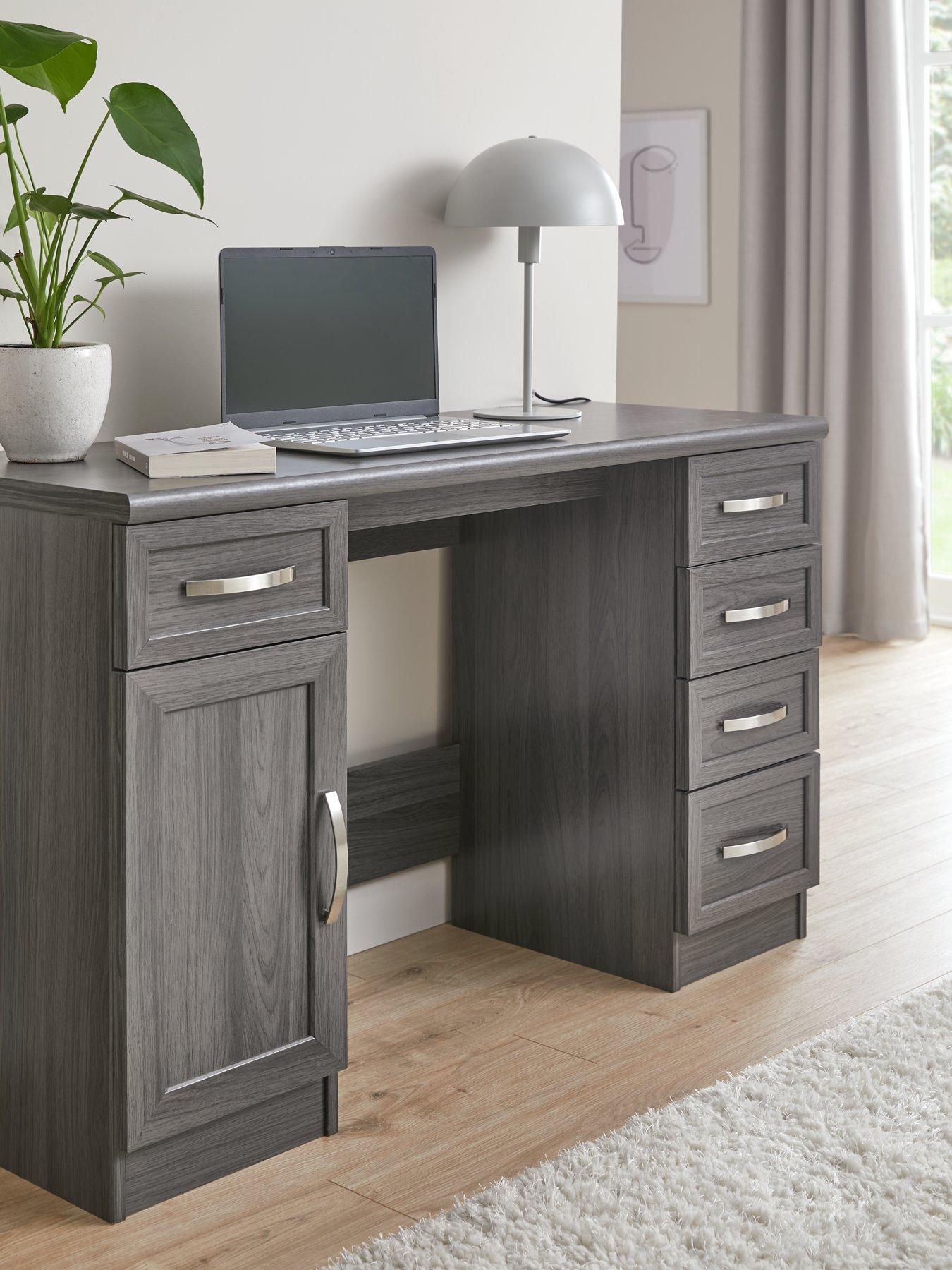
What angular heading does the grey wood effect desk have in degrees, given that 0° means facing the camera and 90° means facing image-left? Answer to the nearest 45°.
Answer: approximately 315°

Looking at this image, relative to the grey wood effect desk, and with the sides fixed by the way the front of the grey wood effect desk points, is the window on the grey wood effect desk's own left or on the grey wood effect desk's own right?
on the grey wood effect desk's own left

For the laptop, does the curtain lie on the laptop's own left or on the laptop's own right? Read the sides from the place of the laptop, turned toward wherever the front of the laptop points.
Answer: on the laptop's own left
